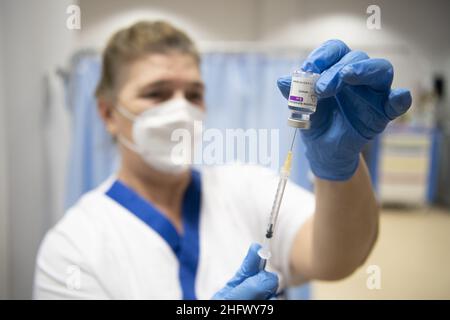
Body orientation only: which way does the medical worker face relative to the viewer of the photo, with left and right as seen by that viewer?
facing the viewer and to the right of the viewer

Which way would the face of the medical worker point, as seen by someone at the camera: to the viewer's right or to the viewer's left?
to the viewer's right
